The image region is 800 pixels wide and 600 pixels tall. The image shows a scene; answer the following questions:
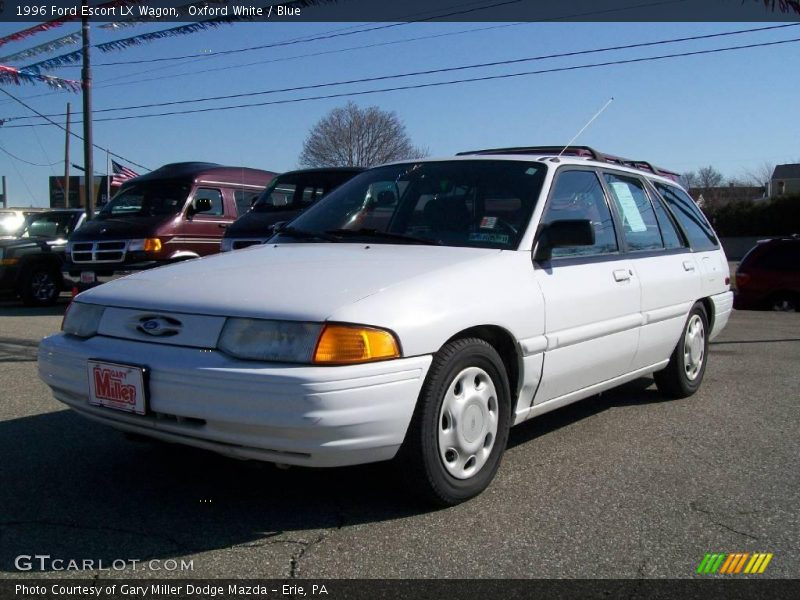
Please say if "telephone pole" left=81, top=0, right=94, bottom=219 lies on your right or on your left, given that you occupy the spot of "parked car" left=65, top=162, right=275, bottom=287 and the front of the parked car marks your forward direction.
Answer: on your right

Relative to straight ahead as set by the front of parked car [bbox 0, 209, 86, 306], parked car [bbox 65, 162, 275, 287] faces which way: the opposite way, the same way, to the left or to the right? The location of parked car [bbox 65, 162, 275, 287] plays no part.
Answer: the same way

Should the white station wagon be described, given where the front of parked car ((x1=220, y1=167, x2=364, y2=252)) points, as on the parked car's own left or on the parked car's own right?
on the parked car's own left

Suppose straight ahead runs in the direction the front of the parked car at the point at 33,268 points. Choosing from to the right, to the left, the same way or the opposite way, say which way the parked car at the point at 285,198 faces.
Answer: the same way

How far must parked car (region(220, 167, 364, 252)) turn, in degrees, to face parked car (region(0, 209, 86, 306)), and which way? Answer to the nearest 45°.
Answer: approximately 90° to its right

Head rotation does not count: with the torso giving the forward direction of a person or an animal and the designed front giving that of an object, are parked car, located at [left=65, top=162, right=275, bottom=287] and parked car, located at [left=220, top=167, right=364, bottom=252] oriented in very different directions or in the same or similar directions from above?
same or similar directions

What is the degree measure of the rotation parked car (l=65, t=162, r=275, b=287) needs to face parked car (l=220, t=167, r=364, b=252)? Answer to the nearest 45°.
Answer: approximately 90° to its left

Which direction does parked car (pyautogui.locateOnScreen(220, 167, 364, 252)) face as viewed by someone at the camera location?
facing the viewer and to the left of the viewer

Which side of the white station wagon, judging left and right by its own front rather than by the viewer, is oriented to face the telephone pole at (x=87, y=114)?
right

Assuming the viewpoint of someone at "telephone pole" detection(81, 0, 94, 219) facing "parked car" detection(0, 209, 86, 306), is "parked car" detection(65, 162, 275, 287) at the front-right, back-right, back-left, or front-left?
front-left

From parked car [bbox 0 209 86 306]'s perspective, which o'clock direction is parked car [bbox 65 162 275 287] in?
parked car [bbox 65 162 275 287] is roughly at 9 o'clock from parked car [bbox 0 209 86 306].

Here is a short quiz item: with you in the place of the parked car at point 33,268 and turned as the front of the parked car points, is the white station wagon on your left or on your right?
on your left

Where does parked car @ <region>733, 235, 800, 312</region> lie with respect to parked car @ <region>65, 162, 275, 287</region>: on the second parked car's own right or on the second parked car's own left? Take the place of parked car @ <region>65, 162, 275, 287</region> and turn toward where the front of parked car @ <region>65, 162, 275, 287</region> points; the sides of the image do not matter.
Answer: on the second parked car's own left

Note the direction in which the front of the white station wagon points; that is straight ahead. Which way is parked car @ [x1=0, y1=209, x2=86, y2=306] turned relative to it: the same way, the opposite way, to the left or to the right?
the same way

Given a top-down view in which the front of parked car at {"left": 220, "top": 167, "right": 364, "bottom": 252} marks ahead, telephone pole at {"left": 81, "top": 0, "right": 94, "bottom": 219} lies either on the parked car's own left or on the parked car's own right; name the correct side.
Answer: on the parked car's own right

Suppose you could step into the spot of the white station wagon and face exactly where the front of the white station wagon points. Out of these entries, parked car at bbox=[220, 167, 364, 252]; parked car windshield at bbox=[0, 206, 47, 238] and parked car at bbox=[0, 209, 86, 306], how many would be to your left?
0

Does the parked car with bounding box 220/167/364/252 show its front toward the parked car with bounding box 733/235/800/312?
no

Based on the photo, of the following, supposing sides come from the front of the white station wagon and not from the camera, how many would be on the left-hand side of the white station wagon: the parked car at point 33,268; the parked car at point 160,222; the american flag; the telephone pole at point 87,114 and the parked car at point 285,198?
0

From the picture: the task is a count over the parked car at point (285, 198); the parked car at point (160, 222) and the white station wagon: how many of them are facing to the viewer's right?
0

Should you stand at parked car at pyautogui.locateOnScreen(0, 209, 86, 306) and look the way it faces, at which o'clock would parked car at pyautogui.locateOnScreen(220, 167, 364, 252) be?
parked car at pyautogui.locateOnScreen(220, 167, 364, 252) is roughly at 9 o'clock from parked car at pyautogui.locateOnScreen(0, 209, 86, 306).

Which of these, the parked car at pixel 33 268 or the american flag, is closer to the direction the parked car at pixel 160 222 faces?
the parked car

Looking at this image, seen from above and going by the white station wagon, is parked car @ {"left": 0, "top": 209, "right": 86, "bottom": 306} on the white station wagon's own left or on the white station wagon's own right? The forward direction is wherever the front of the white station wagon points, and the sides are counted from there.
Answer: on the white station wagon's own right
